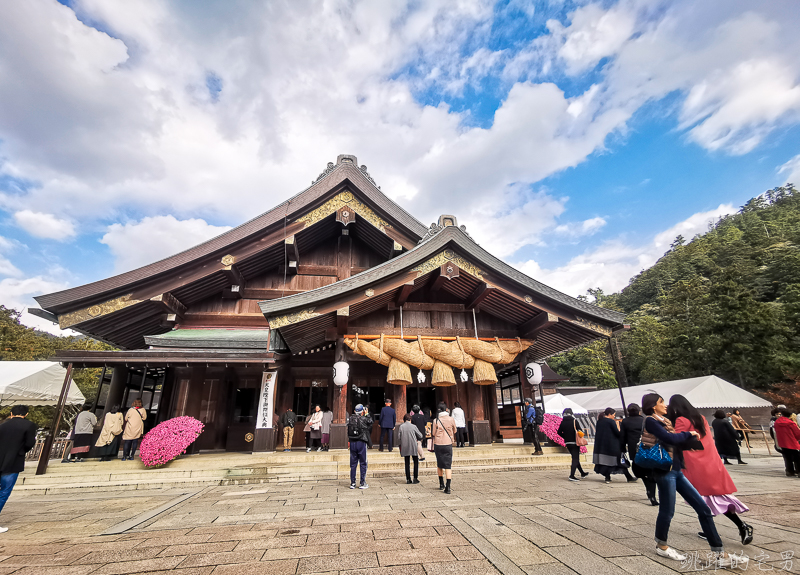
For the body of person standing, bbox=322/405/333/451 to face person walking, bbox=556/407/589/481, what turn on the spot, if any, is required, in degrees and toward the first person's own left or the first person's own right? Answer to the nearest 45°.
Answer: approximately 135° to the first person's own right

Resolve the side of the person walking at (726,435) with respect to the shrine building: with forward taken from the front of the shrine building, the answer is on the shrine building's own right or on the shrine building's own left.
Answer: on the shrine building's own left

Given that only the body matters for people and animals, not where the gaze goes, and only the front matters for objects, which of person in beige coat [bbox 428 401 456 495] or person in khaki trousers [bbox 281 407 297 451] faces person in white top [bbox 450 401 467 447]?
the person in beige coat

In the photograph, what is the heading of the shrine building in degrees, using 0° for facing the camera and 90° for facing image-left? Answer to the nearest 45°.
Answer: approximately 0°

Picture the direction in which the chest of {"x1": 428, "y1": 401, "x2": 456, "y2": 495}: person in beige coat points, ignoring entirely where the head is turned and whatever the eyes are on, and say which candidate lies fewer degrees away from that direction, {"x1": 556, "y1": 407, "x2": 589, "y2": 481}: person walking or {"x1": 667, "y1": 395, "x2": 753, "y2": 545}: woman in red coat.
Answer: the person walking

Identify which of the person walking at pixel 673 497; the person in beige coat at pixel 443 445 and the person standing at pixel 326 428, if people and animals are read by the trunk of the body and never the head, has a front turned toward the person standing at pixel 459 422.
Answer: the person in beige coat

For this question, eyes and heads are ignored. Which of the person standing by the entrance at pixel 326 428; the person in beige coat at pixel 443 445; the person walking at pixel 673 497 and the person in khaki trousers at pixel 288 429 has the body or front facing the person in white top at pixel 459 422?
the person in beige coat

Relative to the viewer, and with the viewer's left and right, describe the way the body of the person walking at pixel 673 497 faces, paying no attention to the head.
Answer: facing to the right of the viewer

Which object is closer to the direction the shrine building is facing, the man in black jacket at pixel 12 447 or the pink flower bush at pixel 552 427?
the man in black jacket

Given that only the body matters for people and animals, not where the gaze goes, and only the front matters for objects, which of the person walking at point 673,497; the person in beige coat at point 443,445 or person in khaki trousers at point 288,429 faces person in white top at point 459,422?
the person in beige coat

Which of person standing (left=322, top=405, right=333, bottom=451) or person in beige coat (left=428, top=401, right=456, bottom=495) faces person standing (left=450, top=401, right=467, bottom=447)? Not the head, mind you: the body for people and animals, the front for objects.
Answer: the person in beige coat

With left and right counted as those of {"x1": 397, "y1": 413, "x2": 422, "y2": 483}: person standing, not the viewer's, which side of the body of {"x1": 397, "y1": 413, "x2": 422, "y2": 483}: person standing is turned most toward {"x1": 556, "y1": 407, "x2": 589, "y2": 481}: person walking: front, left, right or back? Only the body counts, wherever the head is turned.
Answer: right

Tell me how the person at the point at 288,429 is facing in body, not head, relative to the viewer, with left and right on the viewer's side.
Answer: facing away from the viewer
